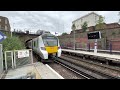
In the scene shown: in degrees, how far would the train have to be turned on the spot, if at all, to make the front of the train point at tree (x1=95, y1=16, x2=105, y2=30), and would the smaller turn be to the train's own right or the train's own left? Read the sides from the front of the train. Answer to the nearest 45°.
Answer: approximately 90° to the train's own left

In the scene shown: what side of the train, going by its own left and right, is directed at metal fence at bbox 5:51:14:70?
front

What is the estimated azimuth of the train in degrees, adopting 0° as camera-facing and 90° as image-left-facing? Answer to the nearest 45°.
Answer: approximately 315°
